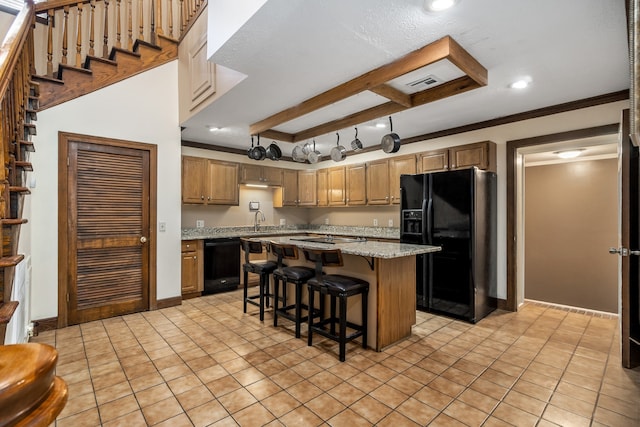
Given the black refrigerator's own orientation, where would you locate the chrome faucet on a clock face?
The chrome faucet is roughly at 2 o'clock from the black refrigerator.

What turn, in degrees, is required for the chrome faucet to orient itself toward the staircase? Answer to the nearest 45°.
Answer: approximately 90° to its right

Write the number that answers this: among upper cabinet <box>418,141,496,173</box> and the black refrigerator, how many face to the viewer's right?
0

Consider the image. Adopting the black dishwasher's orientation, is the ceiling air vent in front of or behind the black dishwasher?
in front

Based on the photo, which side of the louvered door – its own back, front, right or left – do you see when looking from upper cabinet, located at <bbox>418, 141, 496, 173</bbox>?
front

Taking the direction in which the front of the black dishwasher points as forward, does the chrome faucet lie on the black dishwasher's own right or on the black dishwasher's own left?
on the black dishwasher's own left

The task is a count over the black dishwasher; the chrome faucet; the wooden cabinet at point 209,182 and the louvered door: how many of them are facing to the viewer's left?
0

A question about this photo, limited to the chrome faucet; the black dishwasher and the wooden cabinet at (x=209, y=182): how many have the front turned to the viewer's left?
0

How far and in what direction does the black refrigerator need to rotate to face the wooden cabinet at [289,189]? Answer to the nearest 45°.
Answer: approximately 90° to its right

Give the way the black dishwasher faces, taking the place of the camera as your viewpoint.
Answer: facing the viewer and to the right of the viewer

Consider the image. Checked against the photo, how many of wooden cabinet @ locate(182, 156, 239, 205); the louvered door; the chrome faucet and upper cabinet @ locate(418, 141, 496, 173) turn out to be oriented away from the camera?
0

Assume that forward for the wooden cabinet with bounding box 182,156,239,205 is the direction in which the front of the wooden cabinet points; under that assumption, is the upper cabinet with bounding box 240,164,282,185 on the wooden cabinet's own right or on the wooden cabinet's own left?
on the wooden cabinet's own left

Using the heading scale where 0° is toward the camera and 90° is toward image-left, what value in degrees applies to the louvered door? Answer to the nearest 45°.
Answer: approximately 315°

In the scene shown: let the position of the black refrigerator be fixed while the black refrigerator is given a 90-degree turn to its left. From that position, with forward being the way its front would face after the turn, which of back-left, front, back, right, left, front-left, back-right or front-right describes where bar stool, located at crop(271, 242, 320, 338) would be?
right

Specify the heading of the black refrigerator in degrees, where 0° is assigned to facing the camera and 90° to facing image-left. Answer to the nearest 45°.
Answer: approximately 45°

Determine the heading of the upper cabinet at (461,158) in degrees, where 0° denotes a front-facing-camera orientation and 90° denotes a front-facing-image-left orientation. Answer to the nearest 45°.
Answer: approximately 45°

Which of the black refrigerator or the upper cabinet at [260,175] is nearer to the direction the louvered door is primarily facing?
the black refrigerator
